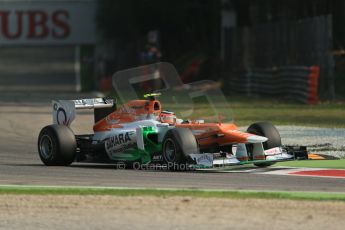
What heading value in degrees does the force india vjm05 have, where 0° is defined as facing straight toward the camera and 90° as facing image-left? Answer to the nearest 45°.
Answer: approximately 315°

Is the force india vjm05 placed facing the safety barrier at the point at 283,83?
no

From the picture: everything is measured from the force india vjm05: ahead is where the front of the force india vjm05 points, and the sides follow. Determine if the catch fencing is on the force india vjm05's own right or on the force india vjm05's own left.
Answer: on the force india vjm05's own left
